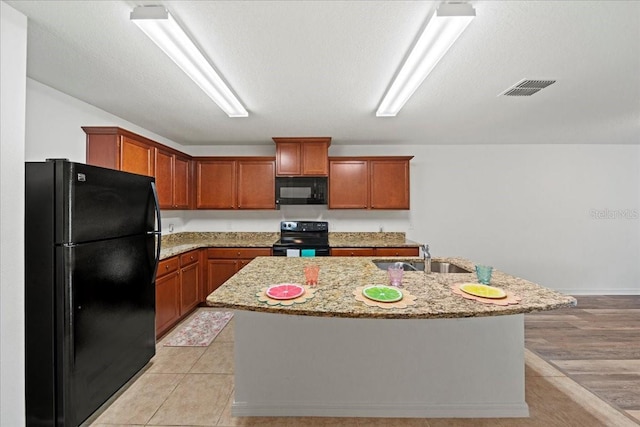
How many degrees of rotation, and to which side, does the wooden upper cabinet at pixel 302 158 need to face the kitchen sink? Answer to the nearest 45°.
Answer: approximately 45° to its left

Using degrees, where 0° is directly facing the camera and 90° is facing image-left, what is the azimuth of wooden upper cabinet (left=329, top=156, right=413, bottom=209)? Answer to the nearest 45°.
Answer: approximately 0°

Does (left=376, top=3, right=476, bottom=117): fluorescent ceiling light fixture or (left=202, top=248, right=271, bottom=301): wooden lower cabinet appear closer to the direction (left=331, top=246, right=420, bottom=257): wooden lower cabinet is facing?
the fluorescent ceiling light fixture

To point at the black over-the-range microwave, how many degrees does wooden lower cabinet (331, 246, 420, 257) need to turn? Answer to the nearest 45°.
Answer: approximately 90° to its right

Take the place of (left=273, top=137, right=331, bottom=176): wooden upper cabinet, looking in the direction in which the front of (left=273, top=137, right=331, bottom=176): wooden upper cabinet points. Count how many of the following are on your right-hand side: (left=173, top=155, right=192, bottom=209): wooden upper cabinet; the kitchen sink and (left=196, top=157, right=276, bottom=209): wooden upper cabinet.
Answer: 2

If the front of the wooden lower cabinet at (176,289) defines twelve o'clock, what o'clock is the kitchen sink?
The kitchen sink is roughly at 12 o'clock from the wooden lower cabinet.

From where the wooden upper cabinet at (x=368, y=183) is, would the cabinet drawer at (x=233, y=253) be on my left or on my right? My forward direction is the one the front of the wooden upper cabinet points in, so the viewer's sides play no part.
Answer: on my right

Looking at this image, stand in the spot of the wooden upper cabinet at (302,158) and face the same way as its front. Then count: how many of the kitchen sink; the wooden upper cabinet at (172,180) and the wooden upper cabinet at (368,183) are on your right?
1

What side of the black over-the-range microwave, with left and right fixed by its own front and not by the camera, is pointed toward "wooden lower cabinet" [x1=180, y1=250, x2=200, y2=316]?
right

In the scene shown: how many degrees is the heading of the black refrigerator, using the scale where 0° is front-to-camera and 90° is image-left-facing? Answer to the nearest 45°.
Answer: approximately 315°

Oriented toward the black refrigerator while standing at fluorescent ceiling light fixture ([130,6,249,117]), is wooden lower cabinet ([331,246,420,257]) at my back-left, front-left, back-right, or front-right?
back-right

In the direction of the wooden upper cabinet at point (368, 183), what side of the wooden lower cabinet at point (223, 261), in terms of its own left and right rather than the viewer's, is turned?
left

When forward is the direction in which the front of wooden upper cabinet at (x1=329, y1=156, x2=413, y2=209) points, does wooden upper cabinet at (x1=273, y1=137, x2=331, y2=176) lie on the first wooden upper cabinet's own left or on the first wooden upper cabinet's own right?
on the first wooden upper cabinet's own right
